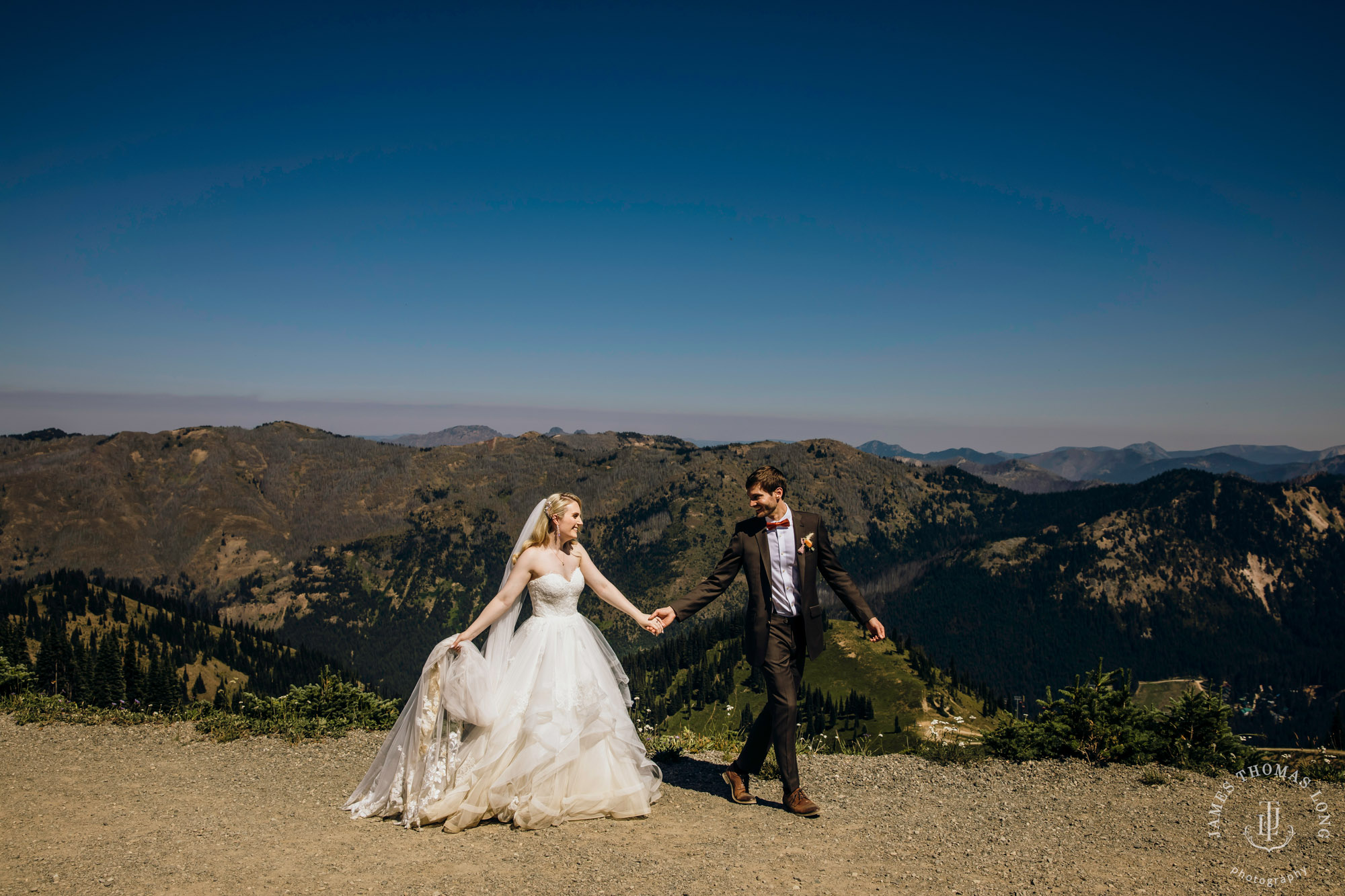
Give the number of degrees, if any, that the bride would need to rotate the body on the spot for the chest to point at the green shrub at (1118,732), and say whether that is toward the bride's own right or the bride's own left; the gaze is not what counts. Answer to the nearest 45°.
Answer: approximately 45° to the bride's own left

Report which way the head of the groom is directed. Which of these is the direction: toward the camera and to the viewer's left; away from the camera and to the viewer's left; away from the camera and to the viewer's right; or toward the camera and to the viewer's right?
toward the camera and to the viewer's left

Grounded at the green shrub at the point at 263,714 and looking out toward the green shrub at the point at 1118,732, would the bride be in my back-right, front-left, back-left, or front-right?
front-right

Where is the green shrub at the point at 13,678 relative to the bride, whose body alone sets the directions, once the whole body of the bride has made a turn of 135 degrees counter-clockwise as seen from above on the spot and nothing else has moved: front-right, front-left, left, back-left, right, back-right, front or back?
front-left

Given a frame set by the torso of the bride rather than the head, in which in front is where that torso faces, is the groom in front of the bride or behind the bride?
in front

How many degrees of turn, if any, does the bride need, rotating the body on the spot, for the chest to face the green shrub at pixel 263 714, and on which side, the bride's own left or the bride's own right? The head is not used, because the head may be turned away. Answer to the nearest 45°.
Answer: approximately 180°

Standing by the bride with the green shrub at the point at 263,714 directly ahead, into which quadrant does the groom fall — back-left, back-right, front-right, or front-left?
back-right

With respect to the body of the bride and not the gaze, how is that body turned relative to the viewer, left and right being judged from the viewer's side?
facing the viewer and to the right of the viewer
